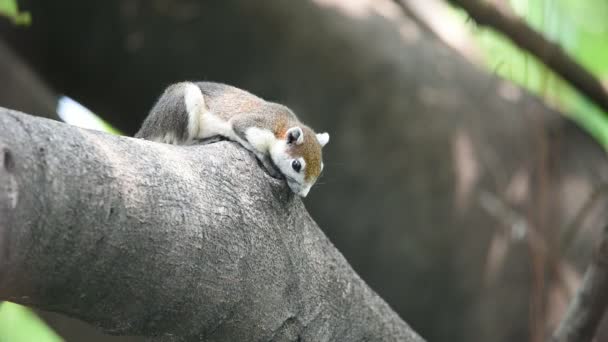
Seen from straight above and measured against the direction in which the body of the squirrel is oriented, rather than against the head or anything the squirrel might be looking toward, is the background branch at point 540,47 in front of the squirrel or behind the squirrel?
in front

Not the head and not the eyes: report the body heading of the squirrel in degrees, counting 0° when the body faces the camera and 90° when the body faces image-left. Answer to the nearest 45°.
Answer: approximately 270°

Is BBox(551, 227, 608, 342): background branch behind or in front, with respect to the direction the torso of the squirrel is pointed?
in front

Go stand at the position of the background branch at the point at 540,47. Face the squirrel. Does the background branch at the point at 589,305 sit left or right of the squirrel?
left
